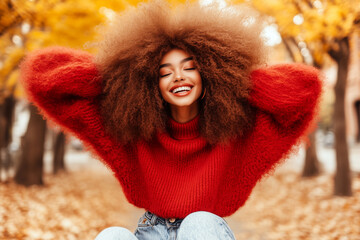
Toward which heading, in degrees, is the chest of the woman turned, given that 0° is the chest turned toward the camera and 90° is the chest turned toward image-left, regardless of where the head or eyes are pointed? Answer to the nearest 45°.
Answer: approximately 0°

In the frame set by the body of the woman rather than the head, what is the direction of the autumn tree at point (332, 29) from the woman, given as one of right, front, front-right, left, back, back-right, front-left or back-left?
back-left

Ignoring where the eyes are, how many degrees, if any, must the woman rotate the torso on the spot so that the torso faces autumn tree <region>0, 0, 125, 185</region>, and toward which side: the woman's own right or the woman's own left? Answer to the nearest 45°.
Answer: approximately 135° to the woman's own right
